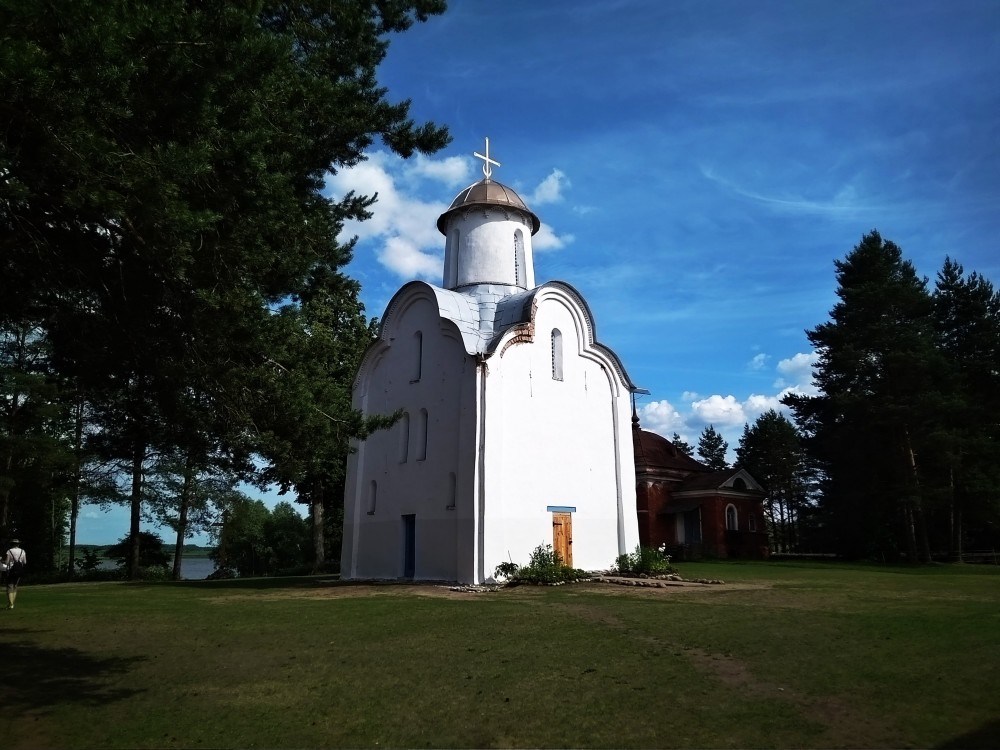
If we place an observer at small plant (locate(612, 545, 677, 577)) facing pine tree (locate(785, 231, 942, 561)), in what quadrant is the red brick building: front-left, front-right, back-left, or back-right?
front-left

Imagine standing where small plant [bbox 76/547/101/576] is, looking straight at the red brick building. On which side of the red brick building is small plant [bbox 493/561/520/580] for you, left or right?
right

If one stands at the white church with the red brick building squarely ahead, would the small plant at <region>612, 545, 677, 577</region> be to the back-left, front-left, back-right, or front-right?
front-right
